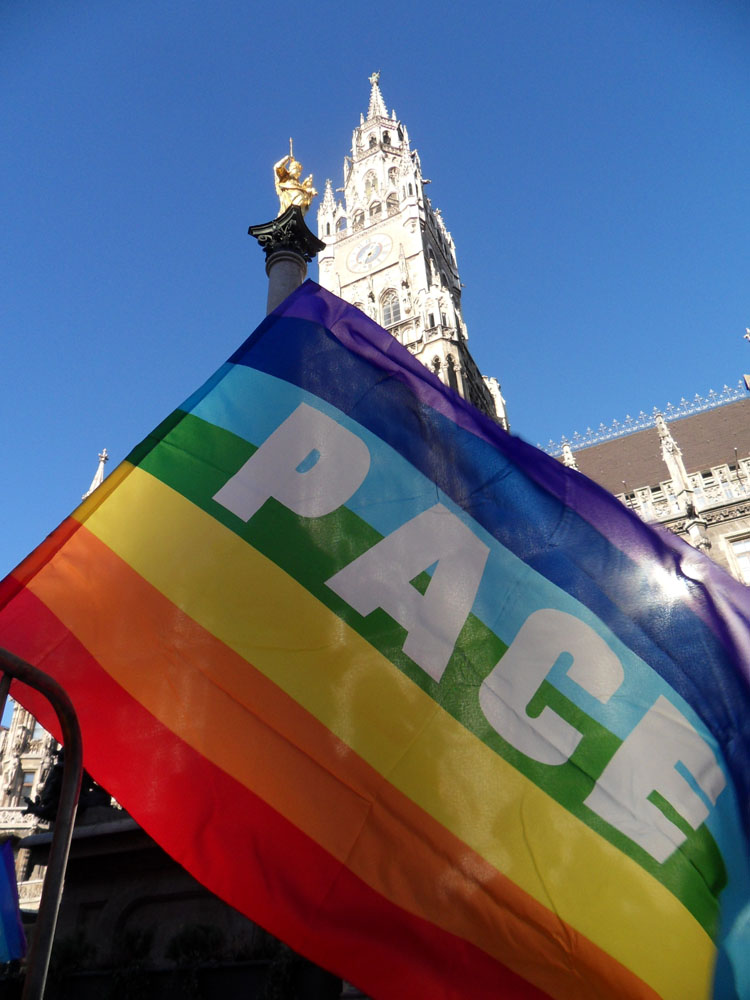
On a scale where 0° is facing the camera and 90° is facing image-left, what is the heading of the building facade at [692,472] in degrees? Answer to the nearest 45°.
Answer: approximately 45°

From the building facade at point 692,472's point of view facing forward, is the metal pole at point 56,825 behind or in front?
in front
